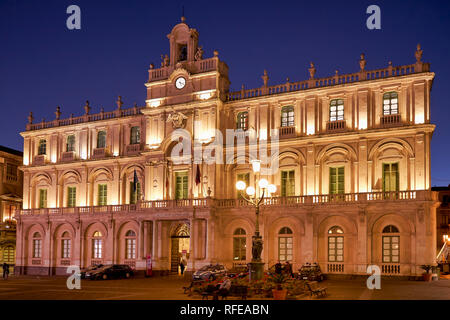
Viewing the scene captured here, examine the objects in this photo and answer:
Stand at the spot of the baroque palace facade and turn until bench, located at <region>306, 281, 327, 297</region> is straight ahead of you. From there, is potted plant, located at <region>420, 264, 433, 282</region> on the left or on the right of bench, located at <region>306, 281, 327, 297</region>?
left

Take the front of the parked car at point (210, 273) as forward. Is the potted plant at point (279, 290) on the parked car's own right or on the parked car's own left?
on the parked car's own left

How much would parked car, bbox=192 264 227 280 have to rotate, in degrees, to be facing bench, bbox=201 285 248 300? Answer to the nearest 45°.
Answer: approximately 45° to its left

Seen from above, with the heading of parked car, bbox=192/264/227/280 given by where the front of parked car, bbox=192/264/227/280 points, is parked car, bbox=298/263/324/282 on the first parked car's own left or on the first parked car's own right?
on the first parked car's own left

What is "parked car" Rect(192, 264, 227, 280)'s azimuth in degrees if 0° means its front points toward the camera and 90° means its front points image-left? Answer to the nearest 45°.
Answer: approximately 45°

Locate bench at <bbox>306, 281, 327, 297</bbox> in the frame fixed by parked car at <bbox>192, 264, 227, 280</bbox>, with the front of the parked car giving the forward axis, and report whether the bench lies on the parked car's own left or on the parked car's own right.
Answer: on the parked car's own left
